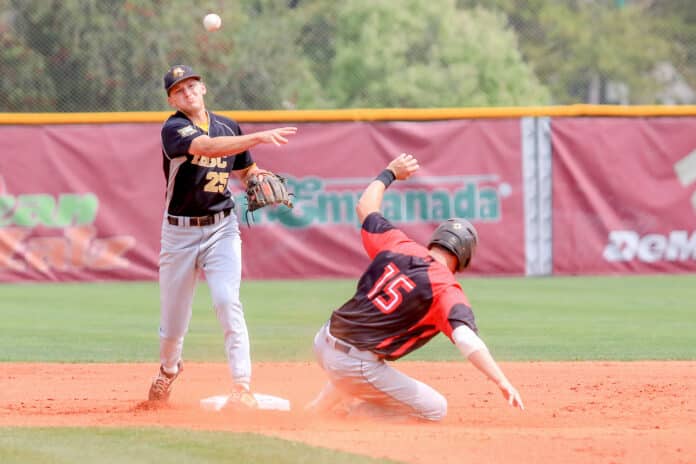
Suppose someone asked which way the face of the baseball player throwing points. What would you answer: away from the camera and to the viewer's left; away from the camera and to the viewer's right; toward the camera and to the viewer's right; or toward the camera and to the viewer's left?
toward the camera and to the viewer's right

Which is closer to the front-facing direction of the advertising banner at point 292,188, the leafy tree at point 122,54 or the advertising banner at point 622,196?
the advertising banner

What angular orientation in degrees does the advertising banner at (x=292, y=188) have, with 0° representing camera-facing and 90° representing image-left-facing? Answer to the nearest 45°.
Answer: approximately 0°

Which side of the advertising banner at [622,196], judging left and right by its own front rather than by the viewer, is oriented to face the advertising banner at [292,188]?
right

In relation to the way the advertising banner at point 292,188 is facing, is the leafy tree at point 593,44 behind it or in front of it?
behind

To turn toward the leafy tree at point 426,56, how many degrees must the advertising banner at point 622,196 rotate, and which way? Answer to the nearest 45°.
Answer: approximately 180°

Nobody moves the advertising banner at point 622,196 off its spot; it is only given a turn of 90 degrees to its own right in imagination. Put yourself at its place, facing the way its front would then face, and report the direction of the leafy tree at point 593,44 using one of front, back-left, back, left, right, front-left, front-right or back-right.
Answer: right

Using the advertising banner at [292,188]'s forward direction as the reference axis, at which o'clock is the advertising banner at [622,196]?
the advertising banner at [622,196] is roughly at 9 o'clock from the advertising banner at [292,188].

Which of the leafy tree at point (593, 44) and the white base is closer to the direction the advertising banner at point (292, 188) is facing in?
the white base

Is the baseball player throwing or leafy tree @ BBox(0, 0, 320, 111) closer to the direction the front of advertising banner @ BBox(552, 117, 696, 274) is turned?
the baseball player throwing

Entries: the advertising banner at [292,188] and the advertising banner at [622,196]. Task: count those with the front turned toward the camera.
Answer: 2

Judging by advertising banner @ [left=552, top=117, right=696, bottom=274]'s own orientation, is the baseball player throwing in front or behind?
in front

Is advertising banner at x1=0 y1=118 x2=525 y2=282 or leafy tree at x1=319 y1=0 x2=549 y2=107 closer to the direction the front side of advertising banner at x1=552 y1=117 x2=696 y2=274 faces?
the advertising banner

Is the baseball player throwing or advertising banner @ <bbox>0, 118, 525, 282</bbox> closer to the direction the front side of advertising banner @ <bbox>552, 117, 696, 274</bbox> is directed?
the baseball player throwing

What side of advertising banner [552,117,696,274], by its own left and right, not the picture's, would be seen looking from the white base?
front

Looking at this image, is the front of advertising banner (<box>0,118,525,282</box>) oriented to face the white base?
yes
